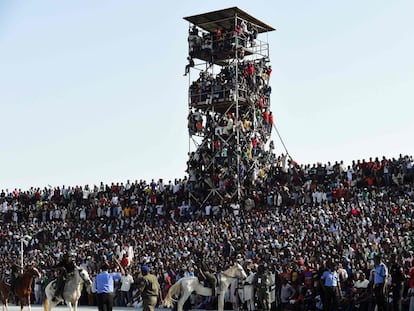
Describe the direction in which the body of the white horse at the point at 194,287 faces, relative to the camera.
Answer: to the viewer's right

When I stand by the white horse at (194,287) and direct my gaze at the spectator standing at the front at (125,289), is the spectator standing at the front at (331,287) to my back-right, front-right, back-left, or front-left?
back-right

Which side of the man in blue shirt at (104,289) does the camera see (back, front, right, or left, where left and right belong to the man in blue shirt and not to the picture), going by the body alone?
back

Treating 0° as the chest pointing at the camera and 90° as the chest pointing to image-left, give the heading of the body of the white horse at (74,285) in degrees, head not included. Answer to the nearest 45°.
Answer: approximately 315°

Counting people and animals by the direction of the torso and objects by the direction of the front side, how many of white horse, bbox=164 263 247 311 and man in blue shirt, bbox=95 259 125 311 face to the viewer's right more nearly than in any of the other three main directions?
1

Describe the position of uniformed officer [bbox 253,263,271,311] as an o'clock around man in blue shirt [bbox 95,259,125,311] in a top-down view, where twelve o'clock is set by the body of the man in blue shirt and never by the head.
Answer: The uniformed officer is roughly at 2 o'clock from the man in blue shirt.
